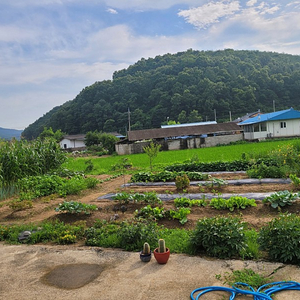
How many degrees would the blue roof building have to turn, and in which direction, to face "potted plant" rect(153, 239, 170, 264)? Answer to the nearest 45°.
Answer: approximately 45° to its left

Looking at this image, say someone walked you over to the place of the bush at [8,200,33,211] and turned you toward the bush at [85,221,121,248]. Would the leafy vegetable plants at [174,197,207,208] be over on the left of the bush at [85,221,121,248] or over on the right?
left

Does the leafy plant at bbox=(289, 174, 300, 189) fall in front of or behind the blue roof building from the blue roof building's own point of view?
in front

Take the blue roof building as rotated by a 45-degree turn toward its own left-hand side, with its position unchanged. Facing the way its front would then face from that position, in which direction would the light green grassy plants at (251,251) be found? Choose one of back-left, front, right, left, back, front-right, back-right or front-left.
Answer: front

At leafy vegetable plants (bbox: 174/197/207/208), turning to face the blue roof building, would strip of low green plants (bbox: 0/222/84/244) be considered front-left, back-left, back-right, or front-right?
back-left

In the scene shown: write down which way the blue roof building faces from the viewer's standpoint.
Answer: facing the viewer and to the left of the viewer

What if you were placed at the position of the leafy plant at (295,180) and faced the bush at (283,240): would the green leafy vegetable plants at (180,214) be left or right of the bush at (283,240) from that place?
right

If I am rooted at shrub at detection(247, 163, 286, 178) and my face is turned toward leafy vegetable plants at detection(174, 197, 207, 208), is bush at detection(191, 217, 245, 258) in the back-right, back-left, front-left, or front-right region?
front-left

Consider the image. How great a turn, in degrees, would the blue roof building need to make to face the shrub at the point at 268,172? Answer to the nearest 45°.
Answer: approximately 45° to its left

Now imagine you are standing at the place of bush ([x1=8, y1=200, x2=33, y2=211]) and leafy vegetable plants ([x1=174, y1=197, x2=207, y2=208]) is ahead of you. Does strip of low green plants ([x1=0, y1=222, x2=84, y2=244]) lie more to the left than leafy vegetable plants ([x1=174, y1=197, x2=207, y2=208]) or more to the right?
right

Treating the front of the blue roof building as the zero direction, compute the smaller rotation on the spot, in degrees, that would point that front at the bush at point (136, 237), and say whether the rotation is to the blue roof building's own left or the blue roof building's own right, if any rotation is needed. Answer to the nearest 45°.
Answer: approximately 45° to the blue roof building's own left

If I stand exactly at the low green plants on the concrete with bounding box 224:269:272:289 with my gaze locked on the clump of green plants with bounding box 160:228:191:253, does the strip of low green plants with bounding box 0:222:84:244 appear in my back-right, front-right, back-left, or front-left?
front-left

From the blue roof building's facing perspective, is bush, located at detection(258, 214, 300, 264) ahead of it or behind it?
ahead

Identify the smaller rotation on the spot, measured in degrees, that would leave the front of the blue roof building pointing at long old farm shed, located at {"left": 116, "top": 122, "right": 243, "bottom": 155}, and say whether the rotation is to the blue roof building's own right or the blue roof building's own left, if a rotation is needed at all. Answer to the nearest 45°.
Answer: approximately 45° to the blue roof building's own right

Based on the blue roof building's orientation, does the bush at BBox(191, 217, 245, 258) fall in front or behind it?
in front
